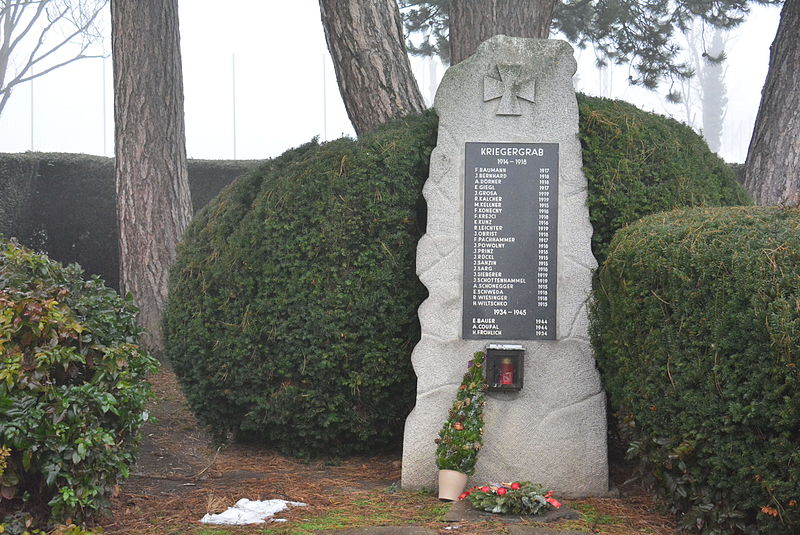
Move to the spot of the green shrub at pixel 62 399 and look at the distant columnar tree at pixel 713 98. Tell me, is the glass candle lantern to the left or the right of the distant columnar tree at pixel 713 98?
right

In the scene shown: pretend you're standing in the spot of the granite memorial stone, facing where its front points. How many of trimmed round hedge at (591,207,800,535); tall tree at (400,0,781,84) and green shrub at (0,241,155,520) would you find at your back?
1

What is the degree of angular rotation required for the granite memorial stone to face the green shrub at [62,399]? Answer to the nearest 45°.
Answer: approximately 45° to its right

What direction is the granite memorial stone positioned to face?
toward the camera

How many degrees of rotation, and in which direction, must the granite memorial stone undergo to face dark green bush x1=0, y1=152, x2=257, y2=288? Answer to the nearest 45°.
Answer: approximately 135° to its right

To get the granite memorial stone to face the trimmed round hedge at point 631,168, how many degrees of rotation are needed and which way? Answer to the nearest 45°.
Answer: approximately 135° to its left

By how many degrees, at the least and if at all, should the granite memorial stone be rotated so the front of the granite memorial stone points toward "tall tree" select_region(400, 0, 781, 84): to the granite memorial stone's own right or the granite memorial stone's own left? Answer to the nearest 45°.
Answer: approximately 180°
